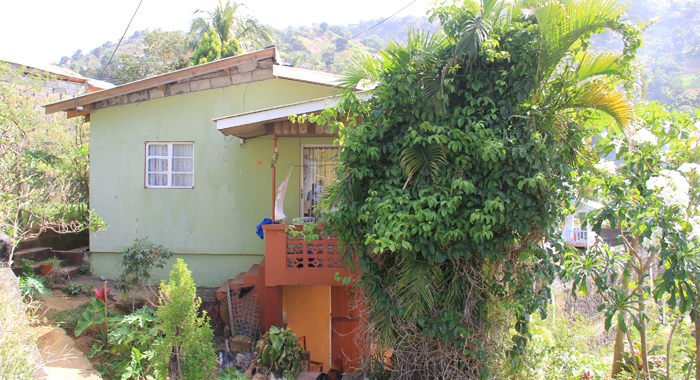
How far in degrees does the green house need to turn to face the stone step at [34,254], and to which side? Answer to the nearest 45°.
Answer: approximately 90° to its right

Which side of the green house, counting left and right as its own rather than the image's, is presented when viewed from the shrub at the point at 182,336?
front

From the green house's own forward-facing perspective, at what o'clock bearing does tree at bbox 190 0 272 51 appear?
The tree is roughly at 6 o'clock from the green house.

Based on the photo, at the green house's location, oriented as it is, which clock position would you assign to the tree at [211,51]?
The tree is roughly at 6 o'clock from the green house.

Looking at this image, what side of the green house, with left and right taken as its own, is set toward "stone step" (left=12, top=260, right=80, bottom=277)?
right

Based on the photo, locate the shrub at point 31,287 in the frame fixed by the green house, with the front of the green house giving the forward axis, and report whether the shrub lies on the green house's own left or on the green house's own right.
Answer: on the green house's own right

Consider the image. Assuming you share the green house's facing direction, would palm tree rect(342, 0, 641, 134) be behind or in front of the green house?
in front

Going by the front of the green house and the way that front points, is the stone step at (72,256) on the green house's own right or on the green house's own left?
on the green house's own right

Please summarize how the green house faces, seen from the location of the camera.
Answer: facing the viewer

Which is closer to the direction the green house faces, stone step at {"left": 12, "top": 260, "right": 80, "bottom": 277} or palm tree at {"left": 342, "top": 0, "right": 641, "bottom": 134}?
the palm tree
